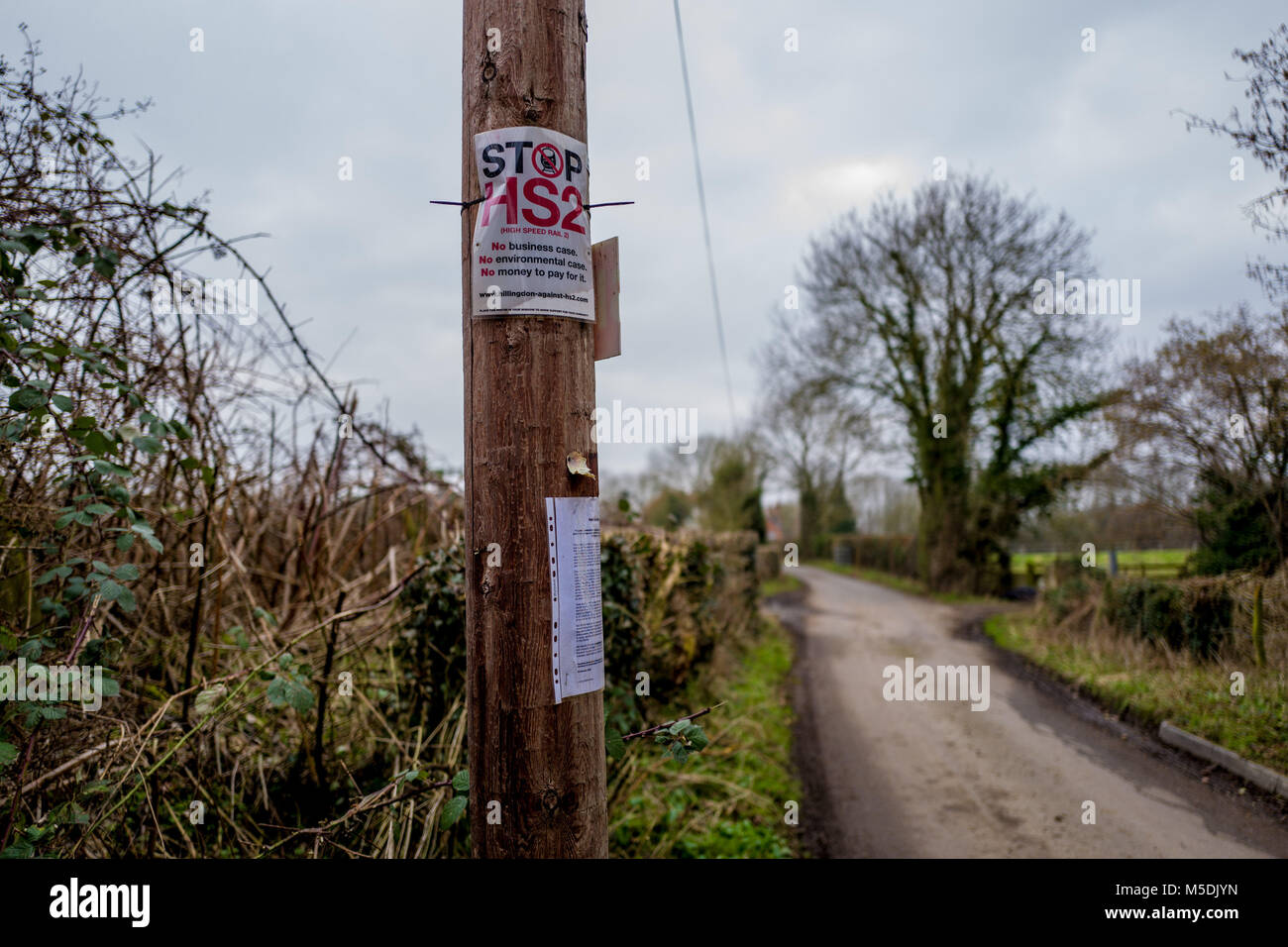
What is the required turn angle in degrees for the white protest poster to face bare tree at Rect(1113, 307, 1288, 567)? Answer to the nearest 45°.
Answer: approximately 135° to its left

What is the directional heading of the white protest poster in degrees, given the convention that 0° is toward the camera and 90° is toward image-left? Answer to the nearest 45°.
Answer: approximately 0°

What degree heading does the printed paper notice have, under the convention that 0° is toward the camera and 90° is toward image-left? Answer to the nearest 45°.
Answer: approximately 315°

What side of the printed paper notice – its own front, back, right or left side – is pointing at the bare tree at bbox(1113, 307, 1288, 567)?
left
